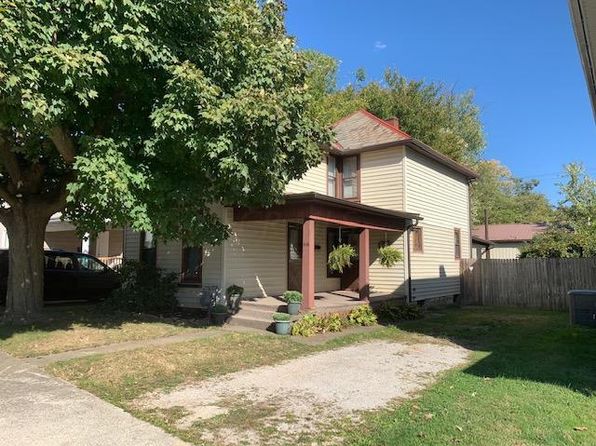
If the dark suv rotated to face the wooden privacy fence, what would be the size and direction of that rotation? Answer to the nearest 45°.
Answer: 0° — it already faces it

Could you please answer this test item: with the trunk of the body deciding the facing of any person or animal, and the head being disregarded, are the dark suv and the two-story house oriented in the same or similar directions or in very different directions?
very different directions

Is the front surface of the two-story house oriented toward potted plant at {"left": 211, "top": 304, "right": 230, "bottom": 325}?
yes

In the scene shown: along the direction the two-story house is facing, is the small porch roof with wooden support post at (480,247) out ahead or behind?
behind

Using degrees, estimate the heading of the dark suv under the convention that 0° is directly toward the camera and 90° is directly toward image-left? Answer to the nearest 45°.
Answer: approximately 270°

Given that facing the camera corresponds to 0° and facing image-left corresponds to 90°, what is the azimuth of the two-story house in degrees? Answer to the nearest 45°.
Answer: approximately 45°

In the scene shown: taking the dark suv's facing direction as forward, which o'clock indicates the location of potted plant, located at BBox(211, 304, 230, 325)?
The potted plant is roughly at 2 o'clock from the dark suv.

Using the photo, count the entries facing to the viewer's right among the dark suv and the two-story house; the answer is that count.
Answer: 1

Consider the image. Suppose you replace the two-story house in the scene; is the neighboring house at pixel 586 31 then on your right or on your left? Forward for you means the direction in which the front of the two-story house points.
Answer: on your left
